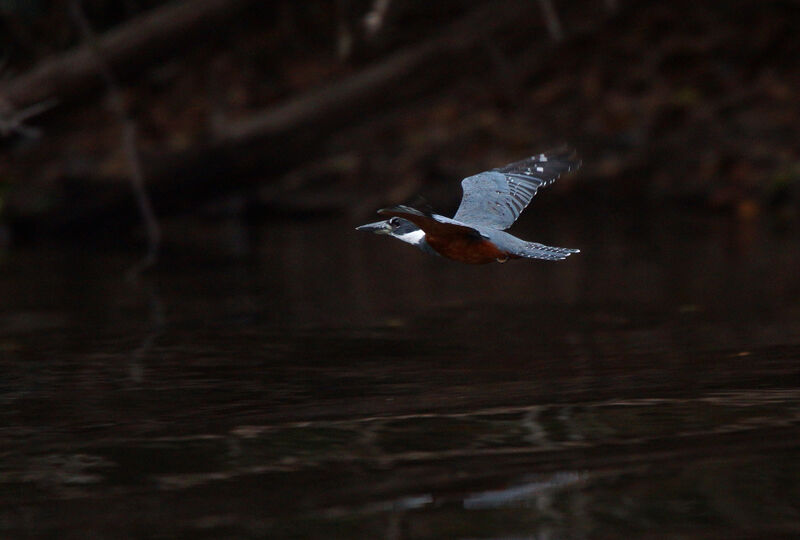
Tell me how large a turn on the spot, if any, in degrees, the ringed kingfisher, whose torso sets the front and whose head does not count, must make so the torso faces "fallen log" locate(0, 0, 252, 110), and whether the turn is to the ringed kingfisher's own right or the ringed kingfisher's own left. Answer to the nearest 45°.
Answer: approximately 45° to the ringed kingfisher's own right

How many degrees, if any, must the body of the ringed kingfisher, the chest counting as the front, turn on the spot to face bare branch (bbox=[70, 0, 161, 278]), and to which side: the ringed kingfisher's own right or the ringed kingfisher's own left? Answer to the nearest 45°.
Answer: approximately 45° to the ringed kingfisher's own right

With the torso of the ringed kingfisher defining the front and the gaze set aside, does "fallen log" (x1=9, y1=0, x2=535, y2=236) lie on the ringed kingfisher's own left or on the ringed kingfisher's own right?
on the ringed kingfisher's own right

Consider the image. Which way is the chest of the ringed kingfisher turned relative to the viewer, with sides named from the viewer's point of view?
facing to the left of the viewer
